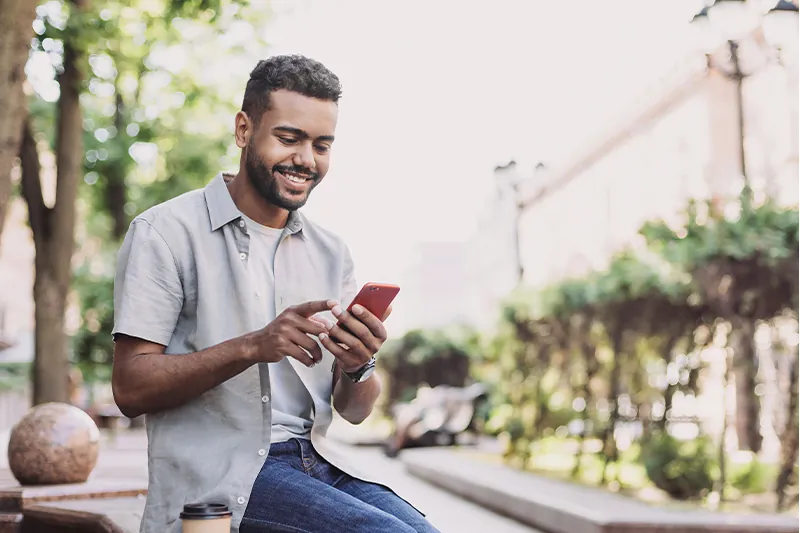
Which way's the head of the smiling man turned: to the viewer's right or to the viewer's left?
to the viewer's right

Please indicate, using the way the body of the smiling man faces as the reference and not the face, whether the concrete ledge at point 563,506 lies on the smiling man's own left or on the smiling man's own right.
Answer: on the smiling man's own left

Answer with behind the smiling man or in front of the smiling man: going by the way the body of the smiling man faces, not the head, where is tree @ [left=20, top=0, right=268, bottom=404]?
behind

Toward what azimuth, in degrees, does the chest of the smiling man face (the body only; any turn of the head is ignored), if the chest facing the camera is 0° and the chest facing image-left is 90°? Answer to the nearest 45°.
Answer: approximately 315°

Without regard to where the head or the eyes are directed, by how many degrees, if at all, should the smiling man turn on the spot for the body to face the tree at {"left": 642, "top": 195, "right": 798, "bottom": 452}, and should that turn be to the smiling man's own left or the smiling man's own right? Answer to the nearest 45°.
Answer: approximately 90° to the smiling man's own left

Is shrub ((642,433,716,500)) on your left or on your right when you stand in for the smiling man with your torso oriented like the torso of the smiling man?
on your left

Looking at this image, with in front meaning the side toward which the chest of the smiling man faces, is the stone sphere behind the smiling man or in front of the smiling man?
behind
